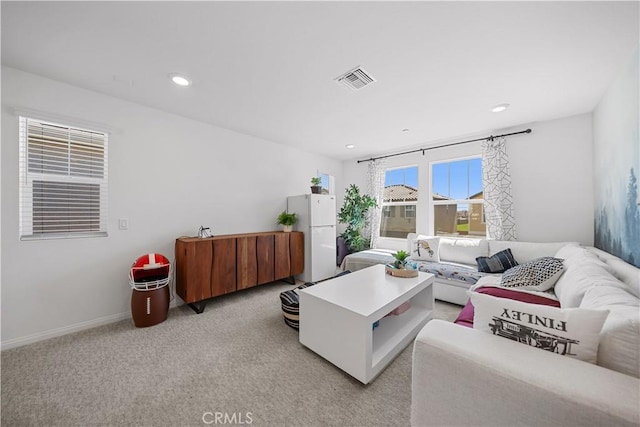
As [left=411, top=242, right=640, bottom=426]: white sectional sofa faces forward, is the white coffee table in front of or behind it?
in front

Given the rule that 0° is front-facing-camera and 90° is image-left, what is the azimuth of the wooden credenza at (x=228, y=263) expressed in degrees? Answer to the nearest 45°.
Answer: approximately 315°

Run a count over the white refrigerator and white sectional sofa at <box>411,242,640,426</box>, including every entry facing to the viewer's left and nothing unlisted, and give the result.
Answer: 1

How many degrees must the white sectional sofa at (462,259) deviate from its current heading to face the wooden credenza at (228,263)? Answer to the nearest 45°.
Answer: approximately 45° to its right

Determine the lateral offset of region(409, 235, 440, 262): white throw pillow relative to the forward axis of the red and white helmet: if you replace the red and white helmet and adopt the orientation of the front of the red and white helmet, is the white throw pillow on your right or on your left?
on your left

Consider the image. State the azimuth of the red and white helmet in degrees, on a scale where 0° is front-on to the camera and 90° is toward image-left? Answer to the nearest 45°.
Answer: approximately 0°

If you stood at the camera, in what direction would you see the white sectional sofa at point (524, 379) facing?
facing to the left of the viewer

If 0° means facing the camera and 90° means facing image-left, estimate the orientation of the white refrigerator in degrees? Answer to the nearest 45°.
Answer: approximately 315°

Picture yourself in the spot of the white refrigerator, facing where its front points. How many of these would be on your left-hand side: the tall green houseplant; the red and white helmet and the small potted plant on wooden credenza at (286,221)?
1

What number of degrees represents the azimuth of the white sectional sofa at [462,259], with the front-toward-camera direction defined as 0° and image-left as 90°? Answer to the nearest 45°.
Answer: approximately 0°

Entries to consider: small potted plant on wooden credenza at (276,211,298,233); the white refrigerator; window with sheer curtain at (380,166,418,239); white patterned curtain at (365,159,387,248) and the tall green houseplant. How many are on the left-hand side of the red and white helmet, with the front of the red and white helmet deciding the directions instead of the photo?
5

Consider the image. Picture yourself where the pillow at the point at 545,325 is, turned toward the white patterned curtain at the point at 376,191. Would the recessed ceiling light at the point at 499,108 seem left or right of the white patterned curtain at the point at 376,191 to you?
right

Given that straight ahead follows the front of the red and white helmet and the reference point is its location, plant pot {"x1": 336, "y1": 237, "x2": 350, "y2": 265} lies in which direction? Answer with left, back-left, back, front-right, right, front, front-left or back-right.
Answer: left

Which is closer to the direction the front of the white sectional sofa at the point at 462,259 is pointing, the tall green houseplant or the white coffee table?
the white coffee table

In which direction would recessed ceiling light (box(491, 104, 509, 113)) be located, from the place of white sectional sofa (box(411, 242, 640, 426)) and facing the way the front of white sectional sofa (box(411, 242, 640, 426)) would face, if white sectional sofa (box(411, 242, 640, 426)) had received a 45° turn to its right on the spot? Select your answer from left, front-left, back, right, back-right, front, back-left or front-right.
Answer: front-right

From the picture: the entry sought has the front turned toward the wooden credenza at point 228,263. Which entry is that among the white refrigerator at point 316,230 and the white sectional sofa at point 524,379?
the white sectional sofa

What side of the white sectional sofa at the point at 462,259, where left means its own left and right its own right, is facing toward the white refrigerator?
right
